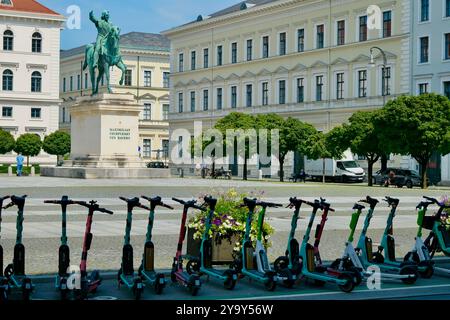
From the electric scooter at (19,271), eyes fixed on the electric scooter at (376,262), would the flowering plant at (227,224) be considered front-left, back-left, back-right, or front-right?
front-left

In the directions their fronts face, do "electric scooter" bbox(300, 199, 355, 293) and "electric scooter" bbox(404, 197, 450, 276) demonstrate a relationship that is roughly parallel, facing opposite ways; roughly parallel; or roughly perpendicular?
roughly parallel

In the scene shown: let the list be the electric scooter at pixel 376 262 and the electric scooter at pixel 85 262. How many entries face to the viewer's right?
0

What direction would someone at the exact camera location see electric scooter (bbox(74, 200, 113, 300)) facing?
facing the viewer and to the left of the viewer

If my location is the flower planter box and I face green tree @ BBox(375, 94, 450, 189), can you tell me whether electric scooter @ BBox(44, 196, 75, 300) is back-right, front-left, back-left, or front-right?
back-left

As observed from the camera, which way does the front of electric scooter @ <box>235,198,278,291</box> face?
facing away from the viewer and to the left of the viewer

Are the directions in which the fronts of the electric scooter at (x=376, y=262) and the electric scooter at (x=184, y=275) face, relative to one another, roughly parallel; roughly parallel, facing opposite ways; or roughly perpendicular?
roughly parallel

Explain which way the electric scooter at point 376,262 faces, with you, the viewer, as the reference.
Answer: facing away from the viewer and to the left of the viewer

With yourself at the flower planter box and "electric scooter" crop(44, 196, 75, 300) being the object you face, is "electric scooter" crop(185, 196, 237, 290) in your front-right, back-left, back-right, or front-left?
front-left
